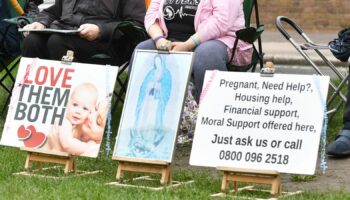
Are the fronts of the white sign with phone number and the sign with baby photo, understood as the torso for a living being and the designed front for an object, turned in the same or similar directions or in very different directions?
same or similar directions

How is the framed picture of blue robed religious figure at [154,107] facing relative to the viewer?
toward the camera

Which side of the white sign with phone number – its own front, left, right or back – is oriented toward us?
front

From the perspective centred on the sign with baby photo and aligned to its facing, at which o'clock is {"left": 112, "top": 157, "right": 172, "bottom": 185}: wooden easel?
The wooden easel is roughly at 10 o'clock from the sign with baby photo.

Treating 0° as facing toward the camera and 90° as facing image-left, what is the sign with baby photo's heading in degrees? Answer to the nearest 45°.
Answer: approximately 0°

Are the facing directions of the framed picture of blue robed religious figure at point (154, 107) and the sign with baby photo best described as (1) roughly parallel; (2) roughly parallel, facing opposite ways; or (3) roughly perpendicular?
roughly parallel

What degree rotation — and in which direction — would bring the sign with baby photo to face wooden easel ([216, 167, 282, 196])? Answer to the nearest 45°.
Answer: approximately 45° to its left

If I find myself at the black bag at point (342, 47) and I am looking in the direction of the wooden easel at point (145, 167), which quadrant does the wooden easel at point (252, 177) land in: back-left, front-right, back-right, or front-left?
front-left

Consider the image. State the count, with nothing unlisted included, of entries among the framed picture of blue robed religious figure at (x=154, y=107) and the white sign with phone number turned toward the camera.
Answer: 2

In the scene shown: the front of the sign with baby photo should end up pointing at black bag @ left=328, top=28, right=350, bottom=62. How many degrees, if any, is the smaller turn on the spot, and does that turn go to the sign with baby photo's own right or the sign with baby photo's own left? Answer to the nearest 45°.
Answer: approximately 90° to the sign with baby photo's own left
